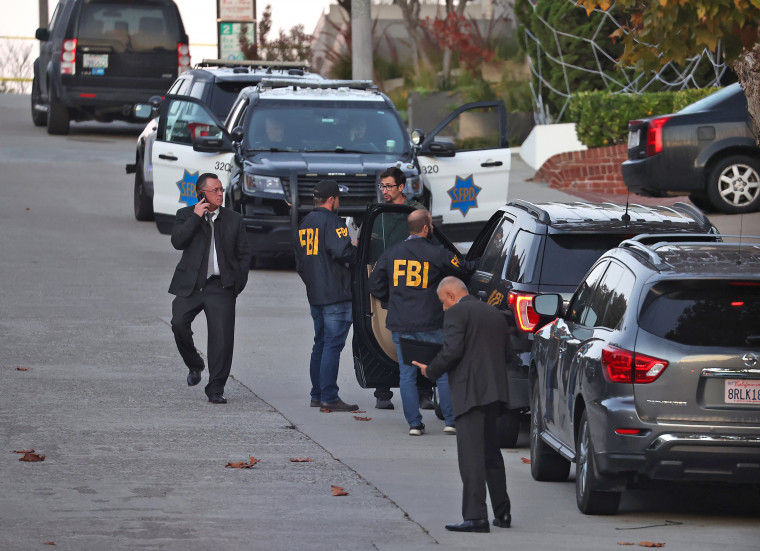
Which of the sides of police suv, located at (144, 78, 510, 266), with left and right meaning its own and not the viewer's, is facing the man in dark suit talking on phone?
front

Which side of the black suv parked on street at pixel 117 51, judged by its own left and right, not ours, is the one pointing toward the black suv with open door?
back

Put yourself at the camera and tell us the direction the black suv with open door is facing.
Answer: facing away from the viewer and to the left of the viewer

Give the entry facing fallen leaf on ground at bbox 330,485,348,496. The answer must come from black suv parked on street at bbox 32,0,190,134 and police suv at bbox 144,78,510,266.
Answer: the police suv

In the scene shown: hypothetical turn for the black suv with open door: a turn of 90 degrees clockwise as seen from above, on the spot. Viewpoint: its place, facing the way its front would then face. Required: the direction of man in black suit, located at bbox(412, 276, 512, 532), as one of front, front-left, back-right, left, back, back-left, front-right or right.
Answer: back-right

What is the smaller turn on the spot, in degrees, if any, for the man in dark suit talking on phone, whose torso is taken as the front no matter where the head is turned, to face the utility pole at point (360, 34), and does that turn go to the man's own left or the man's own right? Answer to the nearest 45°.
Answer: approximately 180°

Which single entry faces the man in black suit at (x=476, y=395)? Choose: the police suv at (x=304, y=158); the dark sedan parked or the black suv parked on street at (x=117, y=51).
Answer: the police suv

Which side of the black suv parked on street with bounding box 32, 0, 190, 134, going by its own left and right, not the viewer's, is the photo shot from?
back

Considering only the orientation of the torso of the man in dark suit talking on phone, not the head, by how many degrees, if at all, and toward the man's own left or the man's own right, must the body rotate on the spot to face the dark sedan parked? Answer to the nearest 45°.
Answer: approximately 135° to the man's own left

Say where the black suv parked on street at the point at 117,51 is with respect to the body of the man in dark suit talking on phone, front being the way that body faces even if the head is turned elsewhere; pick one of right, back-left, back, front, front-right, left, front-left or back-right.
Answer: back

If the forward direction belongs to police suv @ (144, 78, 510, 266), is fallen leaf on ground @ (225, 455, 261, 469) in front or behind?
in front
